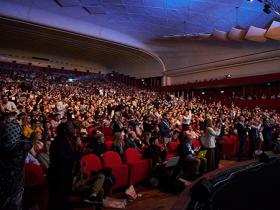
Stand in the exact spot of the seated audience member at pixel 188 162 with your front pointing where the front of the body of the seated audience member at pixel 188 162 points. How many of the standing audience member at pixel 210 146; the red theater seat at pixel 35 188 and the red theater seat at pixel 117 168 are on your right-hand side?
2

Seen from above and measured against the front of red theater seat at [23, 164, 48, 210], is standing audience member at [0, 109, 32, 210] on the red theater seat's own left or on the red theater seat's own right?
on the red theater seat's own right

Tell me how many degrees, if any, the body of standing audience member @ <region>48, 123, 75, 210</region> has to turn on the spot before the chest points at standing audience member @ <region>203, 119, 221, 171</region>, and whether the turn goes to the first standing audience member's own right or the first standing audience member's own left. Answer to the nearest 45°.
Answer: approximately 45° to the first standing audience member's own left

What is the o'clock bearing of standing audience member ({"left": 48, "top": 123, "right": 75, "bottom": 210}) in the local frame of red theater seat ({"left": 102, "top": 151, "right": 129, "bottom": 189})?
The standing audience member is roughly at 2 o'clock from the red theater seat.

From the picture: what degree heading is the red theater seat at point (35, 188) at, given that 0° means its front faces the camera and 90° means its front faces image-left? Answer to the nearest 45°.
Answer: approximately 315°

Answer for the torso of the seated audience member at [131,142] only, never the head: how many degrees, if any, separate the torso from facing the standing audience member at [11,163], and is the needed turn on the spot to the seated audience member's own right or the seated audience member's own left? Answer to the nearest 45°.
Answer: approximately 45° to the seated audience member's own right

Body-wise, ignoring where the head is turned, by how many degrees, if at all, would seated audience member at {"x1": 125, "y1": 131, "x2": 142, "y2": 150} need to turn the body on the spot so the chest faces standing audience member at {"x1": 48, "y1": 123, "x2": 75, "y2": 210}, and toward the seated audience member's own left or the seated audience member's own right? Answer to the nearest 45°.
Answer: approximately 45° to the seated audience member's own right

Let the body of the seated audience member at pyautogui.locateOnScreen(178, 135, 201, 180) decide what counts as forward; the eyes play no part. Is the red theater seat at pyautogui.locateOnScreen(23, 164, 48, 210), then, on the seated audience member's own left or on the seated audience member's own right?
on the seated audience member's own right

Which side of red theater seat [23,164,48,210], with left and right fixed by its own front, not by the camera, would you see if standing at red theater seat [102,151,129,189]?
left
